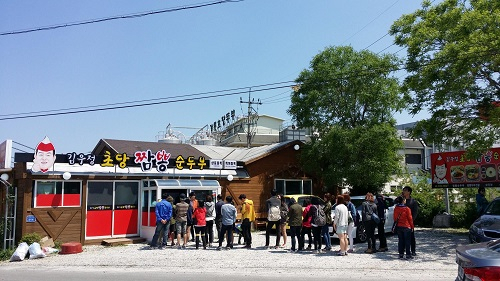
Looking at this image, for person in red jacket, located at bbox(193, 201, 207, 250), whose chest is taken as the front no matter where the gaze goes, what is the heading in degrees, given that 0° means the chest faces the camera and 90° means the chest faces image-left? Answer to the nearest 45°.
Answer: approximately 180°

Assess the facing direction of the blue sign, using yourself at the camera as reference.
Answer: facing the viewer

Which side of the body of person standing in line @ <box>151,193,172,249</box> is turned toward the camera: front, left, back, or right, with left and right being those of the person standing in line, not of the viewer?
back

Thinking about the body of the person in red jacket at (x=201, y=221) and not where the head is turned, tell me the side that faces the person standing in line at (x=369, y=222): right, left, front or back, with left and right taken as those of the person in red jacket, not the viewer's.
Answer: right

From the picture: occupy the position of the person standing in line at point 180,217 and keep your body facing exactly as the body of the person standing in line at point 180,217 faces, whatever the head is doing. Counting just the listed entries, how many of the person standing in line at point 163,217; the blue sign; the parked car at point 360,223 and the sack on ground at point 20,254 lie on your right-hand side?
1

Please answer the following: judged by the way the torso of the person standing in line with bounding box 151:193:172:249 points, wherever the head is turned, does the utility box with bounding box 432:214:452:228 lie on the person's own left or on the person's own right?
on the person's own right

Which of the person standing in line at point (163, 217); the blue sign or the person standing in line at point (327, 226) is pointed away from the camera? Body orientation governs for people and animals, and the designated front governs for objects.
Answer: the person standing in line at point (163, 217)

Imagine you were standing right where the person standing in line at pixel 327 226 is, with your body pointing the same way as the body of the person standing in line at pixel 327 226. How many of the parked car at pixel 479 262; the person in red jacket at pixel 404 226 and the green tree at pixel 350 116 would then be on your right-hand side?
1

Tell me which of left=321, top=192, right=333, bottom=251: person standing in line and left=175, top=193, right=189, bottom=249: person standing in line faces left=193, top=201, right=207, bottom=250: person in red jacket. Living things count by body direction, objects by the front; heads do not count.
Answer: left=321, top=192, right=333, bottom=251: person standing in line

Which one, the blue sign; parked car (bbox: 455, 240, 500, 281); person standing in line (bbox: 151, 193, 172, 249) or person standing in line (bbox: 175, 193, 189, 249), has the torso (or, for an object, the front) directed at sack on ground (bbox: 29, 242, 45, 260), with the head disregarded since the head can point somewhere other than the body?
the blue sign

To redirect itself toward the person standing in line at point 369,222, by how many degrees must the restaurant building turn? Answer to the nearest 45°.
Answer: approximately 45° to its left

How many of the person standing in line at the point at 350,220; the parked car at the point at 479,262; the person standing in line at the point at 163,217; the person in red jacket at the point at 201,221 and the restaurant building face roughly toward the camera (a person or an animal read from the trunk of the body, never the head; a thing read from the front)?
1

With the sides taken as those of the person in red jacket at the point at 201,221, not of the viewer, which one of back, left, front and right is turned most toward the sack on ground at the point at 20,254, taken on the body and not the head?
left

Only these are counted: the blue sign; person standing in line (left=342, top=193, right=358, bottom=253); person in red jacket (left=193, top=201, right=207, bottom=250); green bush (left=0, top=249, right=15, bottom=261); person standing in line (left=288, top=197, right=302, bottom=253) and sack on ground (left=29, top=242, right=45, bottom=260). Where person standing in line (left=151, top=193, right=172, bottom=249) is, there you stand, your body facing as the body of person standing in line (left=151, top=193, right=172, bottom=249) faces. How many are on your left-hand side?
3

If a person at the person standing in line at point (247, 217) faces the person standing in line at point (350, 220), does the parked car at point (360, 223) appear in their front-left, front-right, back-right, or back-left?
front-left

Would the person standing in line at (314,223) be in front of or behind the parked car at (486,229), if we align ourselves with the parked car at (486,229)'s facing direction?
in front

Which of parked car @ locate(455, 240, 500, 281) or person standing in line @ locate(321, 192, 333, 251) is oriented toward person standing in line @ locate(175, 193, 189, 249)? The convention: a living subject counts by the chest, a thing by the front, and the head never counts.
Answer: person standing in line @ locate(321, 192, 333, 251)

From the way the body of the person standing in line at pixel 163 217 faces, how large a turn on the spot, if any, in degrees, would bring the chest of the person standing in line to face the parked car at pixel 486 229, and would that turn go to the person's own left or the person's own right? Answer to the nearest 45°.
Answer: approximately 135° to the person's own right
